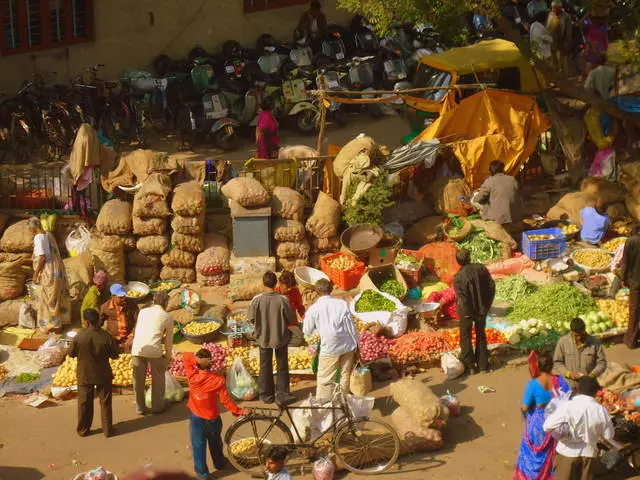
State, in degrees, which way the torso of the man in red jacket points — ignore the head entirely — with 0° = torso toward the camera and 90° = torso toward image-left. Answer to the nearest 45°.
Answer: approximately 180°

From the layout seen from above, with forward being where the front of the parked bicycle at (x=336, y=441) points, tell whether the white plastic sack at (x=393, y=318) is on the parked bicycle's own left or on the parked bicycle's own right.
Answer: on the parked bicycle's own left

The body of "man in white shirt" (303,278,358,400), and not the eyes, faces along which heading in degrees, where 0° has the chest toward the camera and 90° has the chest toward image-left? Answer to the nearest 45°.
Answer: approximately 180°

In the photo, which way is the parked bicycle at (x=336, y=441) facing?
to the viewer's right

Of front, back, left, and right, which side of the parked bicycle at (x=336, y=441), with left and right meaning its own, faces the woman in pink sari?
left

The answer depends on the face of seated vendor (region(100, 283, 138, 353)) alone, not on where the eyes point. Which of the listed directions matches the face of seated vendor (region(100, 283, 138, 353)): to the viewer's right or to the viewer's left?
to the viewer's right

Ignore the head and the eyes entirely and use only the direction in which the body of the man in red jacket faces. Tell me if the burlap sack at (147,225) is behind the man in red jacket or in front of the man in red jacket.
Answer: in front

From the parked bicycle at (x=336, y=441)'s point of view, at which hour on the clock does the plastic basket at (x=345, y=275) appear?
The plastic basket is roughly at 9 o'clock from the parked bicycle.

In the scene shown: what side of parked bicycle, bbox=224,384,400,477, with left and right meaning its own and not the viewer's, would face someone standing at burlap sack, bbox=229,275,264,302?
left

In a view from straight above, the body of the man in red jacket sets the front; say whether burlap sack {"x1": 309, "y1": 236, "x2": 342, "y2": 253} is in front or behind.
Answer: in front

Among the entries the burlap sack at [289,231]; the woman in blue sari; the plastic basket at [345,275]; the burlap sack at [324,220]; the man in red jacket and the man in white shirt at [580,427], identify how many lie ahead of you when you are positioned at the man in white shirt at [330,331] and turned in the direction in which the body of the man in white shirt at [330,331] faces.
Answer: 3

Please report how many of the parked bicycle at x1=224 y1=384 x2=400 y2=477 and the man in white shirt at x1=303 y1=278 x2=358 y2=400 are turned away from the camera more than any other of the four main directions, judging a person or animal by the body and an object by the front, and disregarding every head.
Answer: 1
